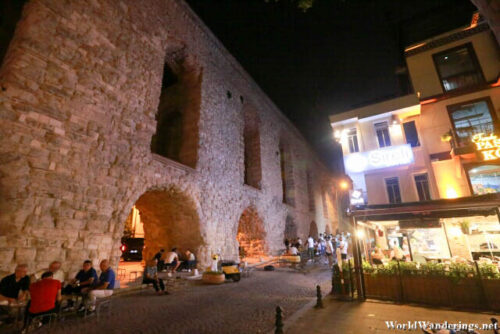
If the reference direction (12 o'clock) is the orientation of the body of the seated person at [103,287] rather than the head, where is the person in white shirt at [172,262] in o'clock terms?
The person in white shirt is roughly at 4 o'clock from the seated person.

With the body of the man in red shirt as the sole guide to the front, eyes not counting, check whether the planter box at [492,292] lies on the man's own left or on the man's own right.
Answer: on the man's own right

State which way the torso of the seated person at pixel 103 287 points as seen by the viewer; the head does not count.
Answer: to the viewer's left

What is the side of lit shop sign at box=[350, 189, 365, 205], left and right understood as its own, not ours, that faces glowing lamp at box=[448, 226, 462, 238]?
left

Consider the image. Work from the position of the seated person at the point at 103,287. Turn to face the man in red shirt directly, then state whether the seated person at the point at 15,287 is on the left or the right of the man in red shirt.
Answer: right

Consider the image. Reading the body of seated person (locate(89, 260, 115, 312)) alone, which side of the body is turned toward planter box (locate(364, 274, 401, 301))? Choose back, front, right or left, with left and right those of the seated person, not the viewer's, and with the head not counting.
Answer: back

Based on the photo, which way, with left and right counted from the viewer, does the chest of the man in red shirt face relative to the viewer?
facing away from the viewer
